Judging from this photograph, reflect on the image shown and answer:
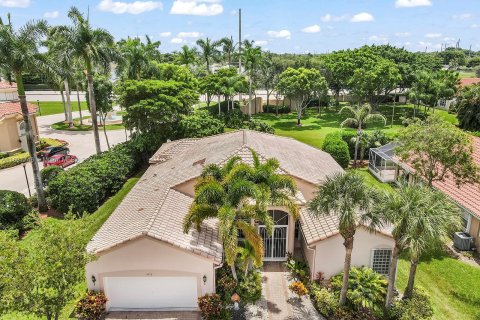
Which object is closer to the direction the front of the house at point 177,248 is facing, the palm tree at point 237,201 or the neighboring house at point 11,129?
the palm tree

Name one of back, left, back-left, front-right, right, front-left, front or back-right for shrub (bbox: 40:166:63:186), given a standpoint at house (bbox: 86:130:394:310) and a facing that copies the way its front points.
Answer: back-right

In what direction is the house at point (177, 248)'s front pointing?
toward the camera

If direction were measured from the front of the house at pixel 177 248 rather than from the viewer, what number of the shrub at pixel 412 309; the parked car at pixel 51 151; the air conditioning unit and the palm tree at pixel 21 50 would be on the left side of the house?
2

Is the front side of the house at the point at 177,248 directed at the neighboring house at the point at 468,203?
no

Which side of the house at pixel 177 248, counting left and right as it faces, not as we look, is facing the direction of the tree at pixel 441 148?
left

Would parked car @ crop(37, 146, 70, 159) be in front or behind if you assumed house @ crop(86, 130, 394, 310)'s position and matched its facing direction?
behind

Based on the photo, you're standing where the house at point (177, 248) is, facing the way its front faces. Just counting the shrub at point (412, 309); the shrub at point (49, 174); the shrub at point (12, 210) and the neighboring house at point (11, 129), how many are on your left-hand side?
1

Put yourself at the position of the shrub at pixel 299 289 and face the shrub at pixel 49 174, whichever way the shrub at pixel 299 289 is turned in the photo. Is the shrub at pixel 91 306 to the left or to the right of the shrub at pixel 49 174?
left

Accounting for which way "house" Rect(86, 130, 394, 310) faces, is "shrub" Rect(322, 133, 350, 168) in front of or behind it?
behind

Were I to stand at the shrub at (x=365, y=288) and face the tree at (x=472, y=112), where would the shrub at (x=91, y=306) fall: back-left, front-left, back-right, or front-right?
back-left

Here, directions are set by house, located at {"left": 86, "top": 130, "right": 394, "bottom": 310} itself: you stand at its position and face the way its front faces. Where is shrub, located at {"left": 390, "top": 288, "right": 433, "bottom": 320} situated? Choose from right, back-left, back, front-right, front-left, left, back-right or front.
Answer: left

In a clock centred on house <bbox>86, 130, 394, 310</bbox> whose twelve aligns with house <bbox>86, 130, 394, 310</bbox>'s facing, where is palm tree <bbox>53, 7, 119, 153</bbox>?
The palm tree is roughly at 5 o'clock from the house.

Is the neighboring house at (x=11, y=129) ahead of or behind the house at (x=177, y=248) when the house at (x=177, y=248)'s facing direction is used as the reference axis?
behind

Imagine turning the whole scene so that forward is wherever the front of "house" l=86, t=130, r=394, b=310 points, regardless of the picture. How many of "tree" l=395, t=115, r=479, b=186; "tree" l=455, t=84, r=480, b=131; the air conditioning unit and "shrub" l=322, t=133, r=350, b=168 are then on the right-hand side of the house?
0

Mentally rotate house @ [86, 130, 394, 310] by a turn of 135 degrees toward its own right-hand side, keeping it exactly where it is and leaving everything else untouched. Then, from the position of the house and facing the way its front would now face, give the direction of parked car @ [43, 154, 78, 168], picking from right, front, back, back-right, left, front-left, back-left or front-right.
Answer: front

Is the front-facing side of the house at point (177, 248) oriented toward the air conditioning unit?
no

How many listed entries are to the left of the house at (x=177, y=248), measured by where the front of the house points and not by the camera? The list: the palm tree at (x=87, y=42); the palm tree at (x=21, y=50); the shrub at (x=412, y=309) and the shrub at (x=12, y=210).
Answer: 1
